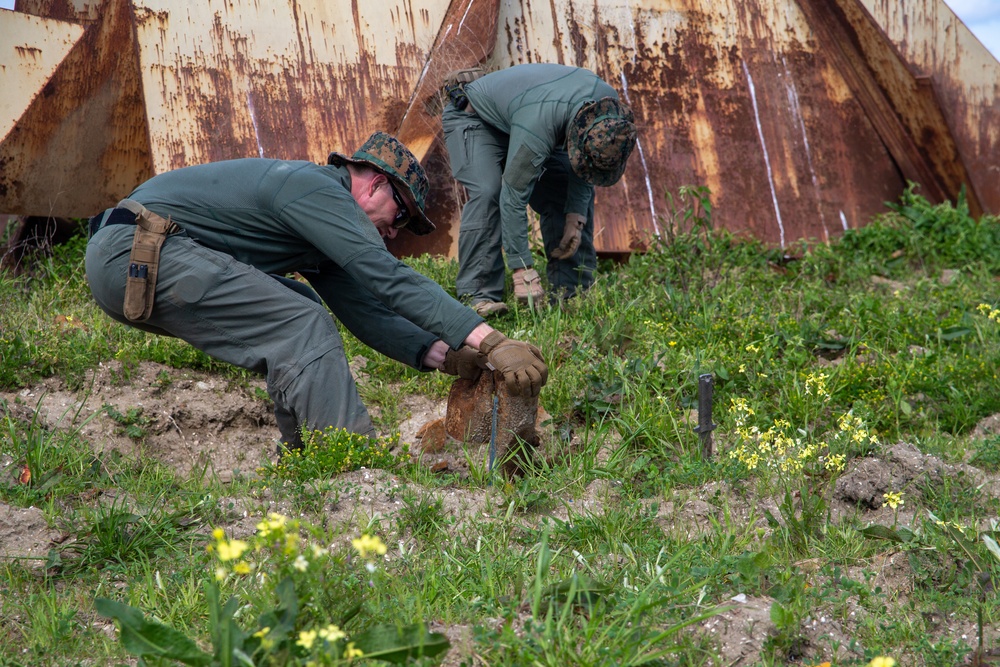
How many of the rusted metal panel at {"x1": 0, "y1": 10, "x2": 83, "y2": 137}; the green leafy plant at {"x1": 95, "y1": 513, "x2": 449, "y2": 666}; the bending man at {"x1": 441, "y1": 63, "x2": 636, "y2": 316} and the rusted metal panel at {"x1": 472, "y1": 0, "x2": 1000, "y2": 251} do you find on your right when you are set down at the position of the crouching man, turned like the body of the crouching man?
1

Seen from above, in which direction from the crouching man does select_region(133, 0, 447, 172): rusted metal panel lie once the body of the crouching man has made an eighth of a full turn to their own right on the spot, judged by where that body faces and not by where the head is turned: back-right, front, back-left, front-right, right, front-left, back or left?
back-left

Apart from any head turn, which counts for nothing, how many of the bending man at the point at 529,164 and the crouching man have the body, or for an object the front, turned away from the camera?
0

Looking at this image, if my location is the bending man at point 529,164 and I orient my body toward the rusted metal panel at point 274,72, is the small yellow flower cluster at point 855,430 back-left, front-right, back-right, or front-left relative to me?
back-left

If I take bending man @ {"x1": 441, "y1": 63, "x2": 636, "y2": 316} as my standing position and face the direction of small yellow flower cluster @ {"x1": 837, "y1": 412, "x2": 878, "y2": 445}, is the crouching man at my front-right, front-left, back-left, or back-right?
front-right

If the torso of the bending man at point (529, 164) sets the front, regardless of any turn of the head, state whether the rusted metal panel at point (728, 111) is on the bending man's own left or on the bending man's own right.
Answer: on the bending man's own left

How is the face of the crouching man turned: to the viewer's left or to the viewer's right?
to the viewer's right

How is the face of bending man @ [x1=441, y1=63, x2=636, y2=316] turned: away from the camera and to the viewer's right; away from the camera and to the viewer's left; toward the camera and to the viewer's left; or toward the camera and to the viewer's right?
toward the camera and to the viewer's right

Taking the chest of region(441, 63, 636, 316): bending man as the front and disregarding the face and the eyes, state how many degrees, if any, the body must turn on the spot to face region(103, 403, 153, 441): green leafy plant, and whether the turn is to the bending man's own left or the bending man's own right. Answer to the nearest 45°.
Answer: approximately 90° to the bending man's own right

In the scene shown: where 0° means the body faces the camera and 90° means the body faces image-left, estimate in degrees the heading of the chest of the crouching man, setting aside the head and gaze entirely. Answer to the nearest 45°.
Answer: approximately 270°

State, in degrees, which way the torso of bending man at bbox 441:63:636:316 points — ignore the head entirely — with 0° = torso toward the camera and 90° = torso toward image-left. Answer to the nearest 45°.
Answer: approximately 315°

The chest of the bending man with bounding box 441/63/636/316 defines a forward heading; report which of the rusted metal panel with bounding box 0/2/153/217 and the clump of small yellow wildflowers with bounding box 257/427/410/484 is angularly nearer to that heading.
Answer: the clump of small yellow wildflowers

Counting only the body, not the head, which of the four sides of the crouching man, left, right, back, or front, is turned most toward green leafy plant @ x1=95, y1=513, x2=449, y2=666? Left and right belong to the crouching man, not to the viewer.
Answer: right

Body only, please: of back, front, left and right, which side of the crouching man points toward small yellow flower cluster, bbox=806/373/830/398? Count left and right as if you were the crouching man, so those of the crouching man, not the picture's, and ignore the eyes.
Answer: front
